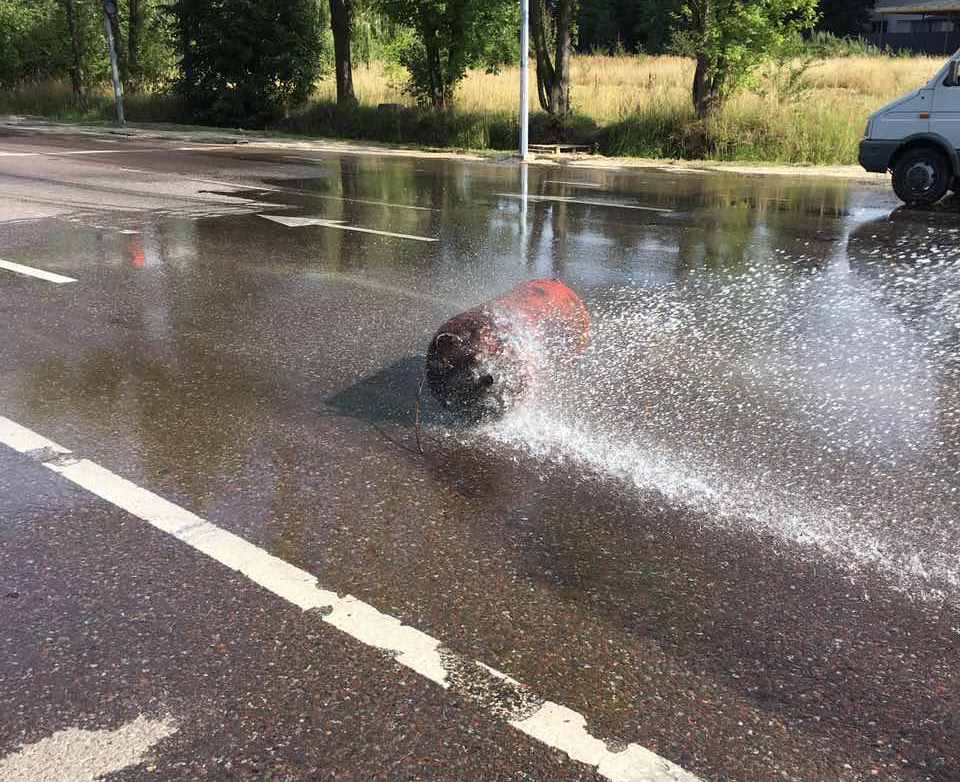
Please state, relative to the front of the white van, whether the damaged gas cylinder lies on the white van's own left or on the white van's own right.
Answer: on the white van's own left

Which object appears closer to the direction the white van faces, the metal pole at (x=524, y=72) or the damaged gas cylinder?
the metal pole

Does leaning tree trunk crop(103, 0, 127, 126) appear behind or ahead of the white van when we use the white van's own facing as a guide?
ahead

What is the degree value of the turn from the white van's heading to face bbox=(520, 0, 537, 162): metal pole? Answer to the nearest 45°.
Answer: approximately 45° to its right

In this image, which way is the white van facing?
to the viewer's left

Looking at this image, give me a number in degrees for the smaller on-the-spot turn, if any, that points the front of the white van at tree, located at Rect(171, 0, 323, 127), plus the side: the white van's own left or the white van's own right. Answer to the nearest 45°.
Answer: approximately 45° to the white van's own right

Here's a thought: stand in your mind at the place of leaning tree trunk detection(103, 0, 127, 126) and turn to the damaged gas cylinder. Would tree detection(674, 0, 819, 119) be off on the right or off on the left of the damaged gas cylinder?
left

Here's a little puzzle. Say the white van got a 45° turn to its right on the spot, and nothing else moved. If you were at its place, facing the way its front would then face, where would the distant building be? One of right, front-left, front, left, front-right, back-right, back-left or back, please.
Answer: front-right

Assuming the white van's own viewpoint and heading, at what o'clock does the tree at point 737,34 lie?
The tree is roughly at 2 o'clock from the white van.
